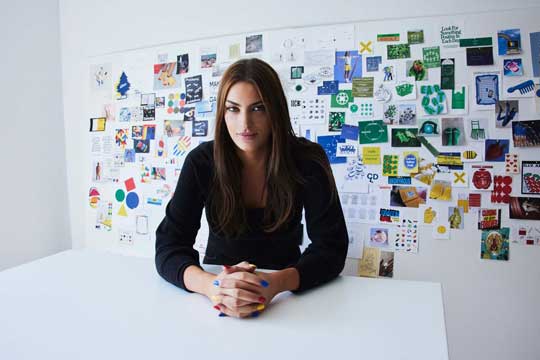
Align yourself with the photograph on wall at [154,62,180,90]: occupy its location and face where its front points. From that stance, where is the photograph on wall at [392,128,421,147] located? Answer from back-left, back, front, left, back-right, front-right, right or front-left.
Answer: front-left

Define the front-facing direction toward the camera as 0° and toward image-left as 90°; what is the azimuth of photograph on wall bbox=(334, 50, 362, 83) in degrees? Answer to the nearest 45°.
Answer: approximately 0°
